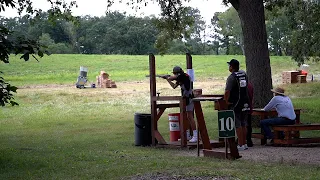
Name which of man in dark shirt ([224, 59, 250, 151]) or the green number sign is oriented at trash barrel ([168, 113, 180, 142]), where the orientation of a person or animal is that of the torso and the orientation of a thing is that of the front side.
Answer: the man in dark shirt

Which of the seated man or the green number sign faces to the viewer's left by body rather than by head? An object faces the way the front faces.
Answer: the seated man

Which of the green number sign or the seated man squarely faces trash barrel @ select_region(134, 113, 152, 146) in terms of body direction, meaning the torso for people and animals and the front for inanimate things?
the seated man

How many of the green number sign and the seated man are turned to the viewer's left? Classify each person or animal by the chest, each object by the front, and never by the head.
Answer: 1

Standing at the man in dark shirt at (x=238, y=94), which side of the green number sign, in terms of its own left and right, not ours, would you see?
back

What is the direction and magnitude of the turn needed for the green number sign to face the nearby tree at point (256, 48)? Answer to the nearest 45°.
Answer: approximately 180°

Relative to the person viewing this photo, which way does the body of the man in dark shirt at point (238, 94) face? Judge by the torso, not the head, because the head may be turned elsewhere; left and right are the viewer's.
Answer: facing away from the viewer and to the left of the viewer

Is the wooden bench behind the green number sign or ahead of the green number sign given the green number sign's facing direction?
behind

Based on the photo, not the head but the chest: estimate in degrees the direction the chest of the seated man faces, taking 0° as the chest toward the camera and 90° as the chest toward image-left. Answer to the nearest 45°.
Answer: approximately 90°

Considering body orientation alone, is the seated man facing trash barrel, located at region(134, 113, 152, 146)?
yes

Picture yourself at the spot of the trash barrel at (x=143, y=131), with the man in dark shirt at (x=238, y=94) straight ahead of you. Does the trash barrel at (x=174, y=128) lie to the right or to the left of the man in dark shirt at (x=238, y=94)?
left

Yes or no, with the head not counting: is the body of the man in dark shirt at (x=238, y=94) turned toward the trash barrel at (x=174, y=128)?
yes
